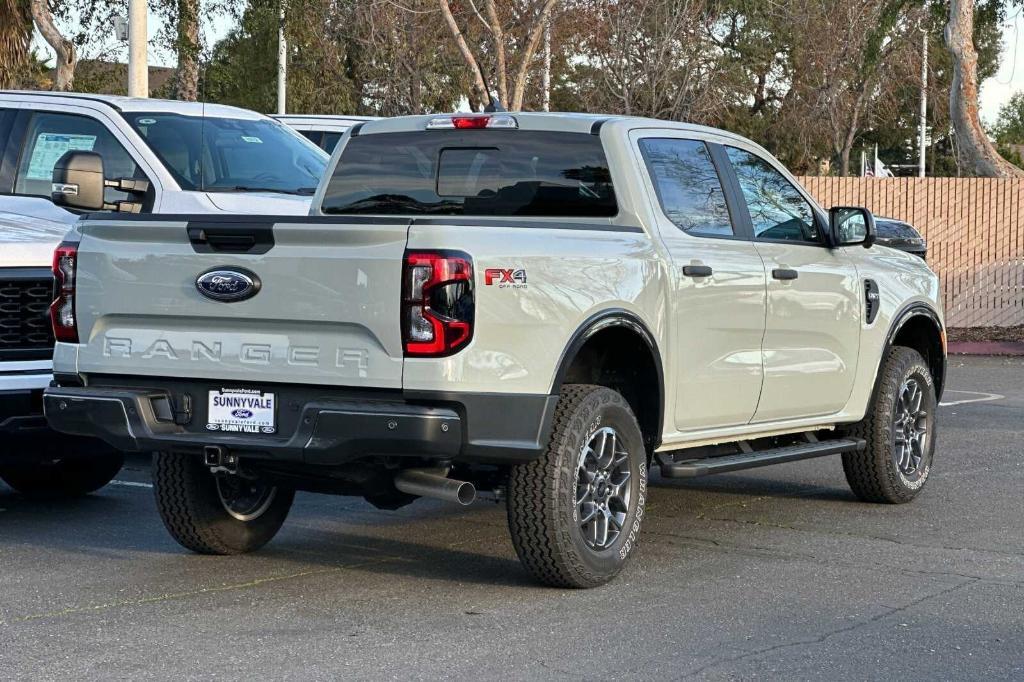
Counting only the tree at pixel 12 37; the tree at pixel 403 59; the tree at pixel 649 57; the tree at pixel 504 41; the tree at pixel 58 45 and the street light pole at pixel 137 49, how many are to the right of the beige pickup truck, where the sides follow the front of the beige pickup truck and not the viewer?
0

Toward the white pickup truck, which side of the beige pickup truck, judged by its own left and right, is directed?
left

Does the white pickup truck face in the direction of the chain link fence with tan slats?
no

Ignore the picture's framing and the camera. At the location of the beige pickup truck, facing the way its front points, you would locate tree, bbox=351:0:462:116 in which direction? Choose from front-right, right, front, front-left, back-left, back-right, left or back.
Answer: front-left

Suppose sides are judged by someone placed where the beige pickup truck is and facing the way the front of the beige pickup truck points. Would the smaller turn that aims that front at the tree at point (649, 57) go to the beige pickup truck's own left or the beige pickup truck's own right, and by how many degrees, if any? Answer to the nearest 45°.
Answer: approximately 45° to the beige pickup truck's own left

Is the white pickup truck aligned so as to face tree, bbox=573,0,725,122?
no

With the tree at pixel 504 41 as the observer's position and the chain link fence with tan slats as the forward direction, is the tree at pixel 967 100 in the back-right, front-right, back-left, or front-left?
front-left

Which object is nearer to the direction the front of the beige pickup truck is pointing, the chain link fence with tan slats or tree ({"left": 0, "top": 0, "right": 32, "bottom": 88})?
the chain link fence with tan slats

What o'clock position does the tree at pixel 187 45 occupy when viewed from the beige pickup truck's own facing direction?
The tree is roughly at 10 o'clock from the beige pickup truck.

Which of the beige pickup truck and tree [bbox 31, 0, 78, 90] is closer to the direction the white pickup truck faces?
the beige pickup truck

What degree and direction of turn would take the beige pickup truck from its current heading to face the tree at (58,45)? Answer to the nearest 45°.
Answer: approximately 45° to its left

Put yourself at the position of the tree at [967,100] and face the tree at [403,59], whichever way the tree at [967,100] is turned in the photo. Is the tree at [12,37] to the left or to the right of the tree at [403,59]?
left

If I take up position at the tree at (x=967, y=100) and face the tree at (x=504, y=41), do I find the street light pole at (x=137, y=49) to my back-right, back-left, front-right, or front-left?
front-left

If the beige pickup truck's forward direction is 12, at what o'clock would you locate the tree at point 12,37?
The tree is roughly at 10 o'clock from the beige pickup truck.
